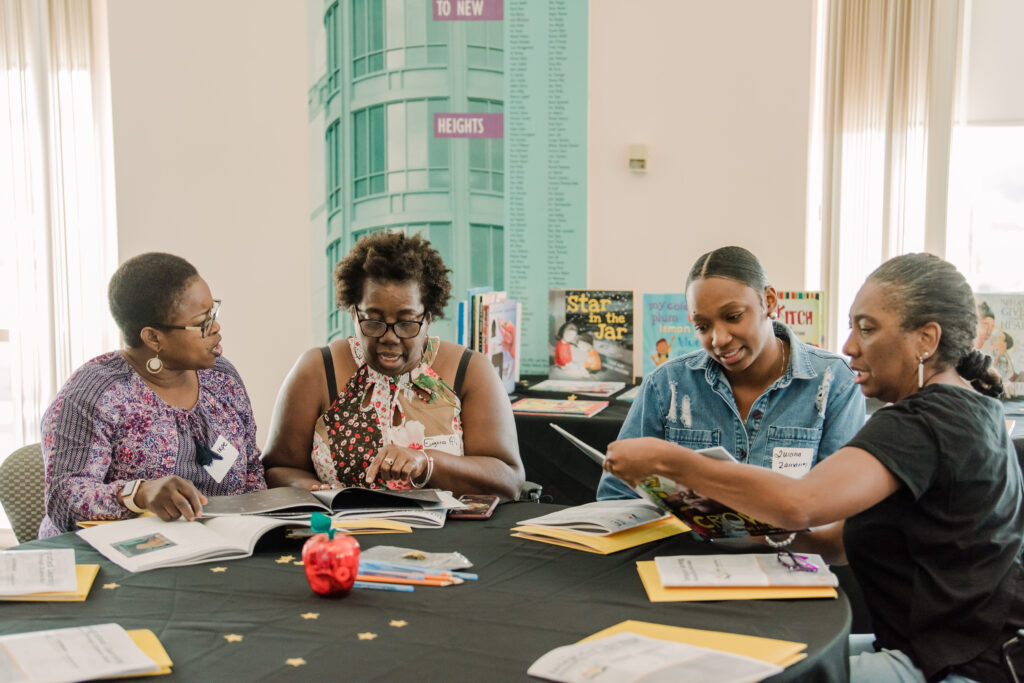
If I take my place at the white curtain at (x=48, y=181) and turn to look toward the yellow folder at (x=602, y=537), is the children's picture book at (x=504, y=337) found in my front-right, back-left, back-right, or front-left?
front-left

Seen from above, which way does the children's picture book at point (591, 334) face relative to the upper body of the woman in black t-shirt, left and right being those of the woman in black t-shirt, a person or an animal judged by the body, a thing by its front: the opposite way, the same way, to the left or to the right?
to the left

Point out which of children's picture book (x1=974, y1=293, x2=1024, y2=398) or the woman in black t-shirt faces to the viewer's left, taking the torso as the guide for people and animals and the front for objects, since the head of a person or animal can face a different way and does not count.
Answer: the woman in black t-shirt

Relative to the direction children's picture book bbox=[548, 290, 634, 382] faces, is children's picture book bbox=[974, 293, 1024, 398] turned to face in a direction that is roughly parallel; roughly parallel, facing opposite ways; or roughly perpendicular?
roughly parallel

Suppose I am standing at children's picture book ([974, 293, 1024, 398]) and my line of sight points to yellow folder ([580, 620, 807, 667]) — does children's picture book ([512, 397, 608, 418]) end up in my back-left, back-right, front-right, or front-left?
front-right

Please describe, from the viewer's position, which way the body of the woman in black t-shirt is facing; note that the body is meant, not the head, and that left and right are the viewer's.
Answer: facing to the left of the viewer

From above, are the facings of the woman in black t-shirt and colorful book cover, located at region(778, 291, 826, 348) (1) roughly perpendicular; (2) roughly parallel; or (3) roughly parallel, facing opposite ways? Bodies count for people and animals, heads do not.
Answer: roughly perpendicular

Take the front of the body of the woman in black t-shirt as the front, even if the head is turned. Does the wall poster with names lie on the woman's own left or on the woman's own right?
on the woman's own right

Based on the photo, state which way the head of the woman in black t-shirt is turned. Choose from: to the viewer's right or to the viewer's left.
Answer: to the viewer's left

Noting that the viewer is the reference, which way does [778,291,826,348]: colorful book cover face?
facing the viewer

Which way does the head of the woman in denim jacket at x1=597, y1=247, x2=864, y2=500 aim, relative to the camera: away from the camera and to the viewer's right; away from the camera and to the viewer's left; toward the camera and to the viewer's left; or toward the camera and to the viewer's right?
toward the camera and to the viewer's left

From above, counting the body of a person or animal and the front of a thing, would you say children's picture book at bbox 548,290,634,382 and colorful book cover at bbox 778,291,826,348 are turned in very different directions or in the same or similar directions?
same or similar directions

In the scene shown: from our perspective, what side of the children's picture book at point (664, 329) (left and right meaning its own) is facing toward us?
front

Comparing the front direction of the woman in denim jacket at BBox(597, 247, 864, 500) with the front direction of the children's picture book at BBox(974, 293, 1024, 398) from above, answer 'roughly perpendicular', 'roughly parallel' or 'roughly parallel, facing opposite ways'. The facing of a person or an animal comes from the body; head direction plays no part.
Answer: roughly parallel

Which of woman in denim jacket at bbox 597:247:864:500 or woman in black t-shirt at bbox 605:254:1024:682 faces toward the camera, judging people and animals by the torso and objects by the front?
the woman in denim jacket

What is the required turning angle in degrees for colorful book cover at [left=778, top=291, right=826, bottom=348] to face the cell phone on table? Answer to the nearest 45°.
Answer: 0° — it already faces it
